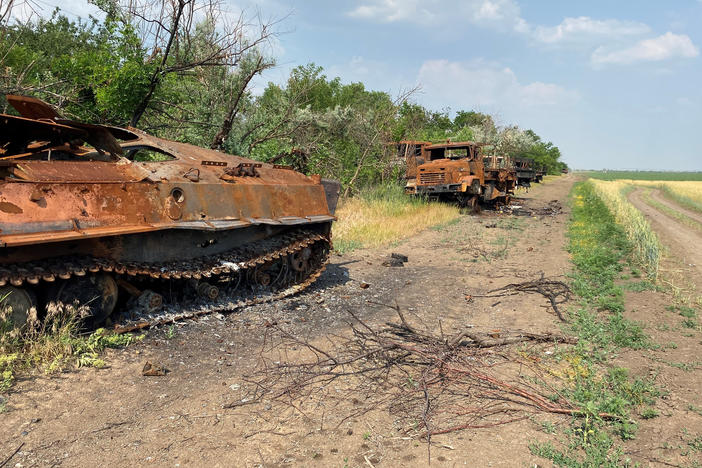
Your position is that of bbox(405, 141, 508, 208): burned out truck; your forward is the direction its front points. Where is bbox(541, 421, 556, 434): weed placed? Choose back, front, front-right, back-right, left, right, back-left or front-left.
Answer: front-left

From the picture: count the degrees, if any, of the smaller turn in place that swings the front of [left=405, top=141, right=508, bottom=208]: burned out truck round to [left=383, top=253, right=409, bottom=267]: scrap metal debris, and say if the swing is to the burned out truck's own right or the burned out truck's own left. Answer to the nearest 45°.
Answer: approximately 45° to the burned out truck's own left

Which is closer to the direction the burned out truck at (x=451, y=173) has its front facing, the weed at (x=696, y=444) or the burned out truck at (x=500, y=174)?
the weed

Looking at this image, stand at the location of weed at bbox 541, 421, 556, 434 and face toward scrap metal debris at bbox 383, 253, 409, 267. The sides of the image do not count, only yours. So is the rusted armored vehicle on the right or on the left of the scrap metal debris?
left

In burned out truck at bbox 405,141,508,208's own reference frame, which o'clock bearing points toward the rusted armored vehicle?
The rusted armored vehicle is roughly at 11 o'clock from the burned out truck.

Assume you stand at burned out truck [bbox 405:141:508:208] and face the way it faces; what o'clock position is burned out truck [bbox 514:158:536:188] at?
burned out truck [bbox 514:158:536:188] is roughly at 5 o'clock from burned out truck [bbox 405:141:508:208].

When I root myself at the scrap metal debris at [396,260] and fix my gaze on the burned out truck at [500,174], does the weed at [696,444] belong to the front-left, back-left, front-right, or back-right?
back-right

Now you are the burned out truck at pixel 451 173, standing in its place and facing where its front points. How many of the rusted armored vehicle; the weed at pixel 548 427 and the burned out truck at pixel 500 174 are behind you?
1

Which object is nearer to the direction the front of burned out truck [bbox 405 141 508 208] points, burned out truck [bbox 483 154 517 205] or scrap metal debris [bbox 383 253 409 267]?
the scrap metal debris

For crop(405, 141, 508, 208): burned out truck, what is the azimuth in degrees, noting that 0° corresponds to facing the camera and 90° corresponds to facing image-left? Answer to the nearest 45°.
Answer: approximately 45°

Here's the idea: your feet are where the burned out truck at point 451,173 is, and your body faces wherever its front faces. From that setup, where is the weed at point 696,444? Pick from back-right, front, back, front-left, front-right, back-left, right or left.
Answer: front-left
